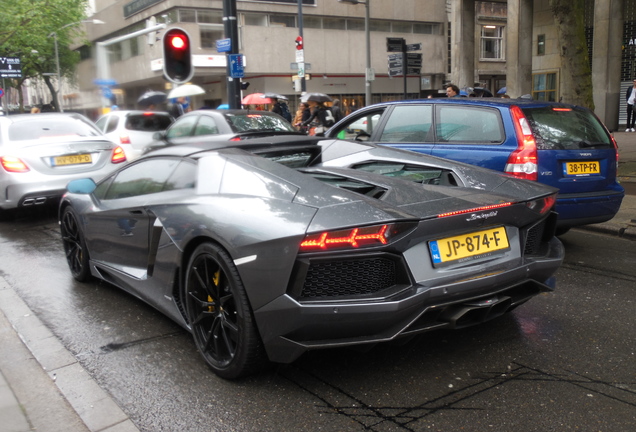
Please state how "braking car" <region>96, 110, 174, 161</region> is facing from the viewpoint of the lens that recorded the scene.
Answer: facing away from the viewer and to the left of the viewer

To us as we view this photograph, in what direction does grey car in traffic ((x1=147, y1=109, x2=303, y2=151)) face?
facing away from the viewer and to the left of the viewer

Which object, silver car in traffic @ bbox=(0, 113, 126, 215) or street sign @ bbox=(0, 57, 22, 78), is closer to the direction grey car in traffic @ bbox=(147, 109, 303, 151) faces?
the street sign

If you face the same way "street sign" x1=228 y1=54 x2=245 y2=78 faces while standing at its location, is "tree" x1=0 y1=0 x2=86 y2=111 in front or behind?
behind

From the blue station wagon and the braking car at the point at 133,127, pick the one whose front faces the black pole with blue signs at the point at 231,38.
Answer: the blue station wagon

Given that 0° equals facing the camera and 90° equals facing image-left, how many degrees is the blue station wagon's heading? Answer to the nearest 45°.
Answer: approximately 135°

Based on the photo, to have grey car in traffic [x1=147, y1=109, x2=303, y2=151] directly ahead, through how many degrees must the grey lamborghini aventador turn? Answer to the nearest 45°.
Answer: approximately 45° to its right

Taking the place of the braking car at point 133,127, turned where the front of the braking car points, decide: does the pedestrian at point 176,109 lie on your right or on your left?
on your right
